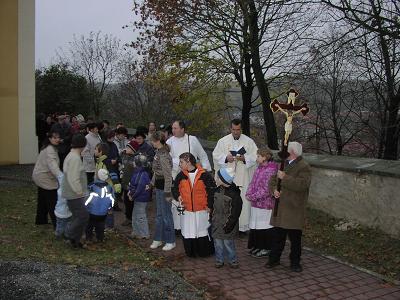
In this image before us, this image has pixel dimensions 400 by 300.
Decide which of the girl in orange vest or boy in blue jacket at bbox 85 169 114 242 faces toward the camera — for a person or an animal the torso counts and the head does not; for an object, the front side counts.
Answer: the girl in orange vest

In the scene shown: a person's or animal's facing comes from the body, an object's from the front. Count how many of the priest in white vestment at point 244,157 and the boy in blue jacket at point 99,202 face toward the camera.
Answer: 1

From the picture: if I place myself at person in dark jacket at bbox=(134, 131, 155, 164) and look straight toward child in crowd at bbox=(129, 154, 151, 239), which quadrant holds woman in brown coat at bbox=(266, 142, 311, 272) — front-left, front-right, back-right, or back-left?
front-left

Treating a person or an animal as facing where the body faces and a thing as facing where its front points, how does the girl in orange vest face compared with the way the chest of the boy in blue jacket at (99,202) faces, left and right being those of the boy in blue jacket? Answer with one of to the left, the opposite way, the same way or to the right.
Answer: the opposite way

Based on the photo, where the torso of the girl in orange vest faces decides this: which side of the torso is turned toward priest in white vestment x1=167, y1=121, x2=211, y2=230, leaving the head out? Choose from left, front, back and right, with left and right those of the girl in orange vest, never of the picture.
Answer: back

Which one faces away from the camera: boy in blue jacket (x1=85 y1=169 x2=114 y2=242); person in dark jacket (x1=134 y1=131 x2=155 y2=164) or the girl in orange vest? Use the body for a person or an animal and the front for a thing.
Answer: the boy in blue jacket

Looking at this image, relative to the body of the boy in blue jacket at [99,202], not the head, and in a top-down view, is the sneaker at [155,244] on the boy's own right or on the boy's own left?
on the boy's own right

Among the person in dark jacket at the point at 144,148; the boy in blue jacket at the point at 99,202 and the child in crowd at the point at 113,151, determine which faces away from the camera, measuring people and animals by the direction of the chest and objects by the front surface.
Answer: the boy in blue jacket

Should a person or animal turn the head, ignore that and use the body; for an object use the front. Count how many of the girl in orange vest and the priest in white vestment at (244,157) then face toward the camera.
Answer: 2

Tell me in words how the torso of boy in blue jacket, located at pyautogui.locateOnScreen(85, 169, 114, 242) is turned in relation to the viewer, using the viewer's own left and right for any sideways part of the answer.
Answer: facing away from the viewer

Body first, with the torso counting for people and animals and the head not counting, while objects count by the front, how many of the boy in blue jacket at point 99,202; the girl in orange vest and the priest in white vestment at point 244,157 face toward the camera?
2

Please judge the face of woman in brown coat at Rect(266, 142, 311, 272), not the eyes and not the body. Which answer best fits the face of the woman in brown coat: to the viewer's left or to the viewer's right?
to the viewer's left

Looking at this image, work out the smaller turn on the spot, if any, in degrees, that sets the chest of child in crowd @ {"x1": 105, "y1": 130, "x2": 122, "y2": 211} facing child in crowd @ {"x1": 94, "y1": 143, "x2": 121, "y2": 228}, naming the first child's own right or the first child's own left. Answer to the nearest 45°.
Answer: approximately 45° to the first child's own right

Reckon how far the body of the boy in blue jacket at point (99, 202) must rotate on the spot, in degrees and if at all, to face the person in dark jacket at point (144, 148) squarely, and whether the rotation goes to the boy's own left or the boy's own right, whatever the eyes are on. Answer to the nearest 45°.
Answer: approximately 45° to the boy's own right

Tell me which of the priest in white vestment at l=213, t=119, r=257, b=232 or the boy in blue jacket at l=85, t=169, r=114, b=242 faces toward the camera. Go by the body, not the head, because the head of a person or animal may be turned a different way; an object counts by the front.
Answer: the priest in white vestment

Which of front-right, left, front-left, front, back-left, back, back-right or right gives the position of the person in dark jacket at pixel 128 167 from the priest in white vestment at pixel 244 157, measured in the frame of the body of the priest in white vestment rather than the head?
right
